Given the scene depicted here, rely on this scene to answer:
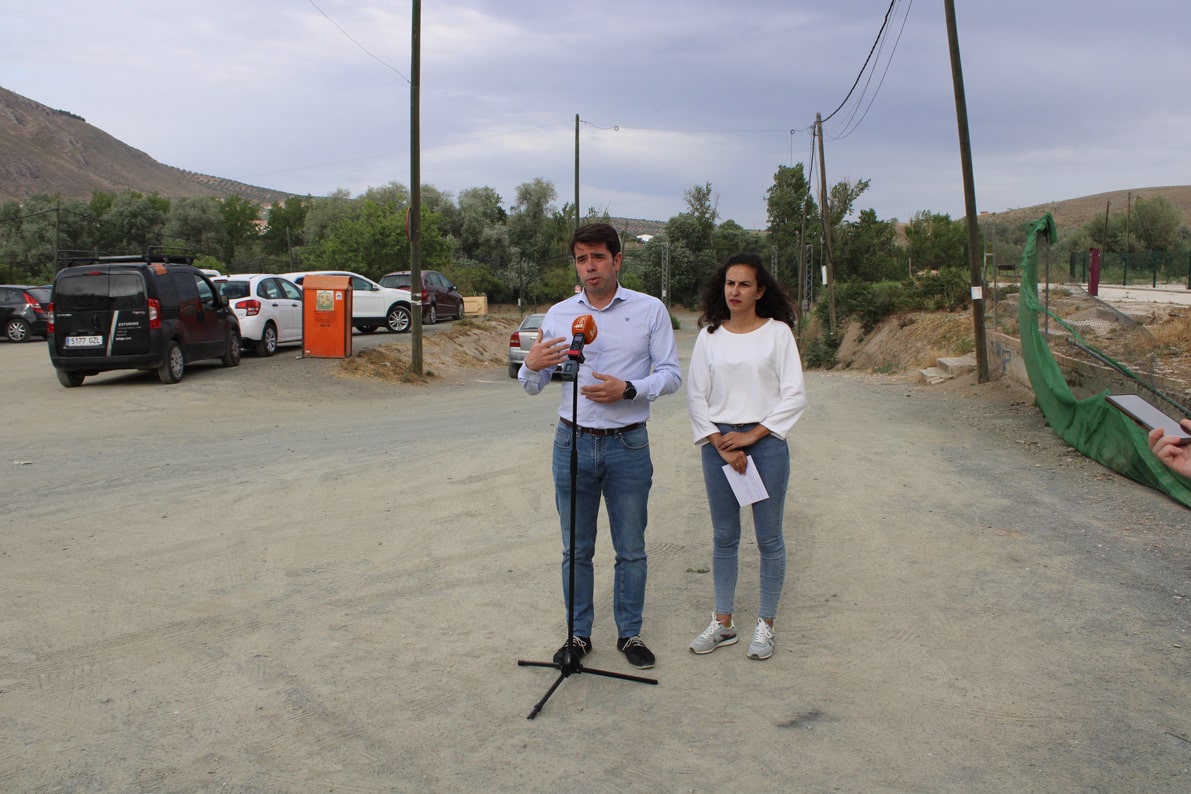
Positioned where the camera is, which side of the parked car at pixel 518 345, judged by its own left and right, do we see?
back

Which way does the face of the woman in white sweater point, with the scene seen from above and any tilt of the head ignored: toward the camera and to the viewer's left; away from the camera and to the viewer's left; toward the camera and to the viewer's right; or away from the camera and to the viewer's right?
toward the camera and to the viewer's left

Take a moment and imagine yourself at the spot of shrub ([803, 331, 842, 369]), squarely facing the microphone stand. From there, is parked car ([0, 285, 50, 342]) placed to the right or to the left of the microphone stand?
right

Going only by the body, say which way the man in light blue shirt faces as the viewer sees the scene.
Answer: toward the camera

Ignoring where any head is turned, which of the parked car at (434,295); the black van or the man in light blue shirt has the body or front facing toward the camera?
the man in light blue shirt

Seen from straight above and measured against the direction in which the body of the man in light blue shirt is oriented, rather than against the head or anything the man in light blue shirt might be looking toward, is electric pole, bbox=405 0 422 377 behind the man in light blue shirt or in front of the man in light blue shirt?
behind

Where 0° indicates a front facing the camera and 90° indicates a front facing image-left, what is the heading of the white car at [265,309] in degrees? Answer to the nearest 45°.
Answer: approximately 225°

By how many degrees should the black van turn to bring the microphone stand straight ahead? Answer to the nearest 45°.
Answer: approximately 135° to its right

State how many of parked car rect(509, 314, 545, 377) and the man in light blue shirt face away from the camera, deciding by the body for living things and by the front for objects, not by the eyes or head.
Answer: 1

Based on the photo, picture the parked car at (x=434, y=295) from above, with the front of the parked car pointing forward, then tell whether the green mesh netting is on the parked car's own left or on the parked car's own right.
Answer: on the parked car's own right

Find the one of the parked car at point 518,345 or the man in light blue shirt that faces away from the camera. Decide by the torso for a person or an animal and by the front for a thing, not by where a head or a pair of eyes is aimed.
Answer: the parked car

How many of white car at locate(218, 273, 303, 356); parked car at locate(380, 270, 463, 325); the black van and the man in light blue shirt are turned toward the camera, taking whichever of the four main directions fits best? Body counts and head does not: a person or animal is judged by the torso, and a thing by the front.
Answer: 1
